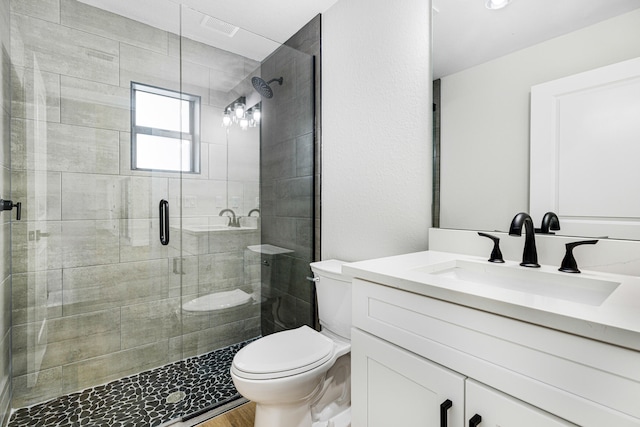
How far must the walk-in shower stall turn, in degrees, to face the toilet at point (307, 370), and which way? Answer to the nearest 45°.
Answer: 0° — it already faces it

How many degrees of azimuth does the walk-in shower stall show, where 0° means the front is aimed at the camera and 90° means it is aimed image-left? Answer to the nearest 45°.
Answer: approximately 315°
